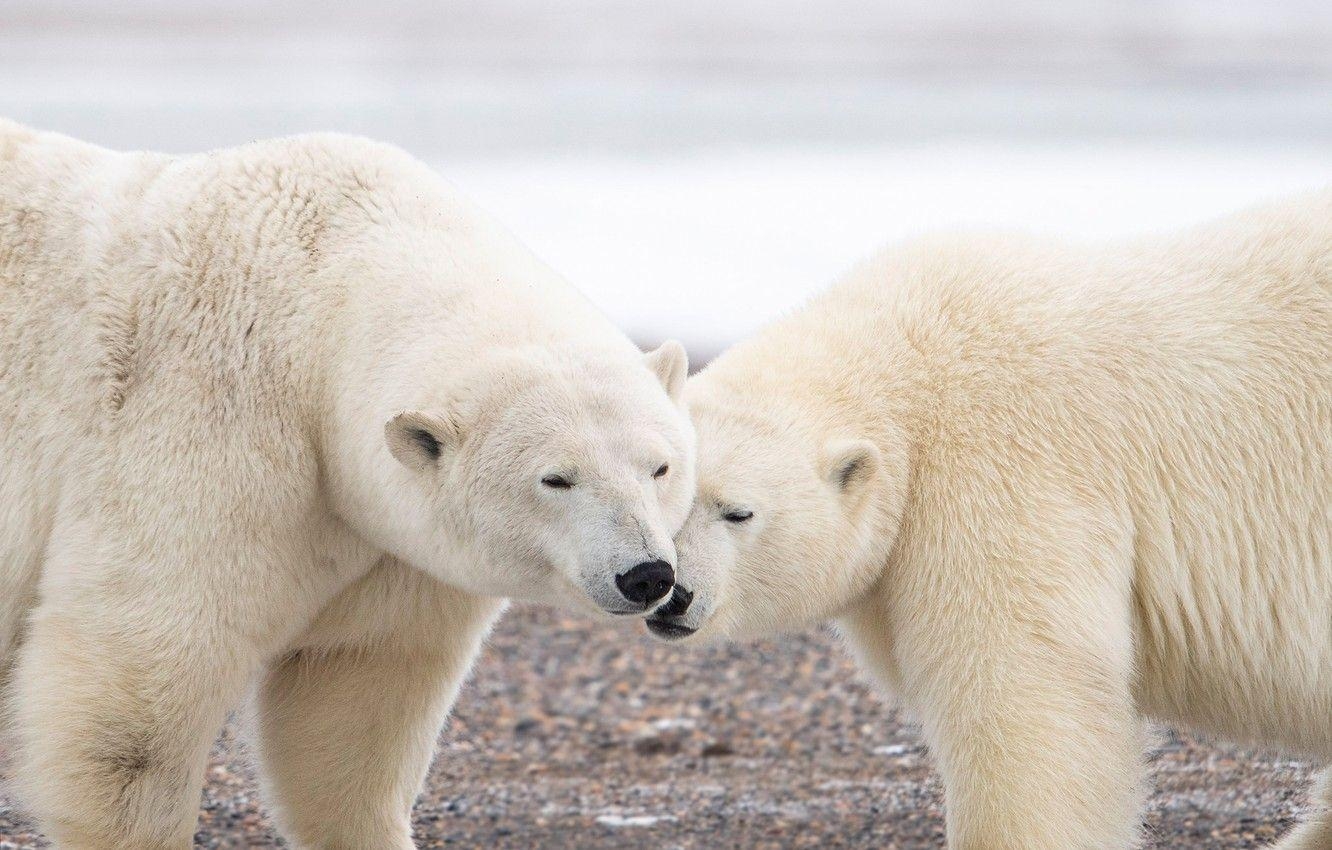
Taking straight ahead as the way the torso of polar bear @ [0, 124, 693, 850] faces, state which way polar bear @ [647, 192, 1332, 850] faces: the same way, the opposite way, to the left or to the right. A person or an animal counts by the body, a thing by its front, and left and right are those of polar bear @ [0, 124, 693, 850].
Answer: the opposite way

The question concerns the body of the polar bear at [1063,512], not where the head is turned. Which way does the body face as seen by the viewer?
to the viewer's left

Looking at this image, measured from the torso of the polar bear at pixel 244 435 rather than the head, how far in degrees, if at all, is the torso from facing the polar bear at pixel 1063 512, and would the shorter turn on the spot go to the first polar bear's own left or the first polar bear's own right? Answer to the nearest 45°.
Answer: approximately 45° to the first polar bear's own left

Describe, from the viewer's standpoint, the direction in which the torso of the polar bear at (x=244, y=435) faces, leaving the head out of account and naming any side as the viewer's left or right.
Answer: facing the viewer and to the right of the viewer

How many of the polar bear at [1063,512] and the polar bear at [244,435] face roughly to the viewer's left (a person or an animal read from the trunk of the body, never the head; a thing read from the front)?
1
